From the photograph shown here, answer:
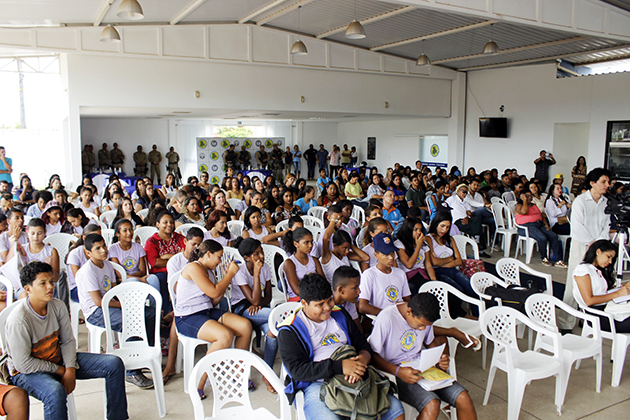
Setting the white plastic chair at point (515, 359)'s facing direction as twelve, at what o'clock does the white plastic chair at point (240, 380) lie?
the white plastic chair at point (240, 380) is roughly at 3 o'clock from the white plastic chair at point (515, 359).

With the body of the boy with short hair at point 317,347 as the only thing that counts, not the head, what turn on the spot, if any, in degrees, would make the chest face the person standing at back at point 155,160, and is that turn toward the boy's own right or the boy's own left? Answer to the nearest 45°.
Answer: approximately 180°

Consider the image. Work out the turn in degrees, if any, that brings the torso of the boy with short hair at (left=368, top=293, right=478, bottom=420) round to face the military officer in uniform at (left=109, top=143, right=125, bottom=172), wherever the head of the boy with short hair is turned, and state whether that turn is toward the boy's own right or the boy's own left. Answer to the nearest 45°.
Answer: approximately 180°

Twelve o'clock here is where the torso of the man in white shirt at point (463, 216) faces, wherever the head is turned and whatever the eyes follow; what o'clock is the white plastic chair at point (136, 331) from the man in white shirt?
The white plastic chair is roughly at 2 o'clock from the man in white shirt.

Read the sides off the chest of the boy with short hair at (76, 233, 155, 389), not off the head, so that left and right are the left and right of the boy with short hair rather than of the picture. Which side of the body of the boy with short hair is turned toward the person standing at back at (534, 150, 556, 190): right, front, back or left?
left

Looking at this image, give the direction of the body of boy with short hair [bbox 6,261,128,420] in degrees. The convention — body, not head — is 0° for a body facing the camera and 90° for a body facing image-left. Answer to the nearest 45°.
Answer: approximately 315°

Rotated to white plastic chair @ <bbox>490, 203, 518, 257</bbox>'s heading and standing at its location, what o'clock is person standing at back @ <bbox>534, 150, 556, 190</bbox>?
The person standing at back is roughly at 8 o'clock from the white plastic chair.

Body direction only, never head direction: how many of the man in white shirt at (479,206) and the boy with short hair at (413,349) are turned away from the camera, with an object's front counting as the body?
0

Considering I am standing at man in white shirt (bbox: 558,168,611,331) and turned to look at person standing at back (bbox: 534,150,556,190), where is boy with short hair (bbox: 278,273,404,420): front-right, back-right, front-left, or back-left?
back-left

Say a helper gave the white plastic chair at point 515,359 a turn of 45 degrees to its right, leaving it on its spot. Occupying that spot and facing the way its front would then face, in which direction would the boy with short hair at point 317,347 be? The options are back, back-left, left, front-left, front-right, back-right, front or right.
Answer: front-right

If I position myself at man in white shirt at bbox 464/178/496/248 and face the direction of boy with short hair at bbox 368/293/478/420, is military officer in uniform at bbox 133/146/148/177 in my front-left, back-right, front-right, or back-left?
back-right
